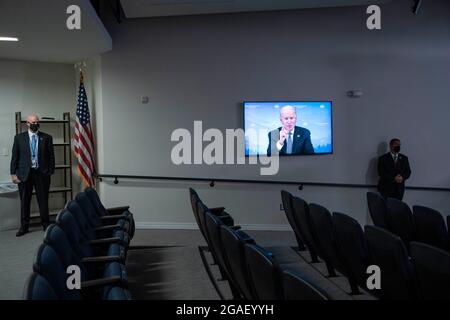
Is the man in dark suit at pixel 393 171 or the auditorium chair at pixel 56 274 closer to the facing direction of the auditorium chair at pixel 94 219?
the man in dark suit

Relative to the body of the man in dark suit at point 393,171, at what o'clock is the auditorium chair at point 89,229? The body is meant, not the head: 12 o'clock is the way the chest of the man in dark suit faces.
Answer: The auditorium chair is roughly at 1 o'clock from the man in dark suit.

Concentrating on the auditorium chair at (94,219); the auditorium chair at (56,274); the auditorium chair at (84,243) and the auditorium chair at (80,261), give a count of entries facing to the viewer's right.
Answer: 4

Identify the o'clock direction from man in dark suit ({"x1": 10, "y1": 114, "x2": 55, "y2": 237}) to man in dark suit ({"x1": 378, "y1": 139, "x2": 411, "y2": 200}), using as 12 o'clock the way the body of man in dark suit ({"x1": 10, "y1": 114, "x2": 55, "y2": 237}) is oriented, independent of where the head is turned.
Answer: man in dark suit ({"x1": 378, "y1": 139, "x2": 411, "y2": 200}) is roughly at 10 o'clock from man in dark suit ({"x1": 10, "y1": 114, "x2": 55, "y2": 237}).

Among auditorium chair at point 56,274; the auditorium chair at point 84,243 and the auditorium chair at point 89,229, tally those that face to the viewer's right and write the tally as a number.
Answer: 3

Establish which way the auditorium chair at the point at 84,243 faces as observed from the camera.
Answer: facing to the right of the viewer

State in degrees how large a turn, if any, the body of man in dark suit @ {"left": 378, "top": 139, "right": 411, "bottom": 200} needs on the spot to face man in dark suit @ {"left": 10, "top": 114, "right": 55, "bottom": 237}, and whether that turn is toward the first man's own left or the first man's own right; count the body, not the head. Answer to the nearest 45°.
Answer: approximately 45° to the first man's own right

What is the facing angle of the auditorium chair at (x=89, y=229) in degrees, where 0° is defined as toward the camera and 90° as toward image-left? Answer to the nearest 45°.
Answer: approximately 270°

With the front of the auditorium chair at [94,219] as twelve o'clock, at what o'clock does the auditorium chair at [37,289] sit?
the auditorium chair at [37,289] is roughly at 3 o'clock from the auditorium chair at [94,219].

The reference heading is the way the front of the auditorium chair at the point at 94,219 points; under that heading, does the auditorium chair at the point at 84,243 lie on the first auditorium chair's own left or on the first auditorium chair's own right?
on the first auditorium chair's own right

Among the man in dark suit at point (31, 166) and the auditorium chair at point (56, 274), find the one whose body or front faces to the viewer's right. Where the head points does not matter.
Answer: the auditorium chair

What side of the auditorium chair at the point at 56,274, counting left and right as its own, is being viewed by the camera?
right

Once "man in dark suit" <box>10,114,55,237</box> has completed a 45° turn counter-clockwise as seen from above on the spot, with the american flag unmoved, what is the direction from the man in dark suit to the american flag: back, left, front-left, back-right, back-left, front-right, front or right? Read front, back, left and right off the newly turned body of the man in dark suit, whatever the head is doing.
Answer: front-left

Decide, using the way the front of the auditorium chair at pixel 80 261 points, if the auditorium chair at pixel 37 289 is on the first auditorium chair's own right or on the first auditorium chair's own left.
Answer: on the first auditorium chair's own right

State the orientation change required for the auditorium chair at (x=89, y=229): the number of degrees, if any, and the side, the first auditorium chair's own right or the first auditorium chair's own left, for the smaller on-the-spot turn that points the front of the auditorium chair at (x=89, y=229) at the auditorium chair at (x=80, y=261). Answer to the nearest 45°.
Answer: approximately 90° to the first auditorium chair's own right

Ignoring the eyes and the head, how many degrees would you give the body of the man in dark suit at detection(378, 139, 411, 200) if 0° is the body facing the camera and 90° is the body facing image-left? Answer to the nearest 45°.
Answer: approximately 0°

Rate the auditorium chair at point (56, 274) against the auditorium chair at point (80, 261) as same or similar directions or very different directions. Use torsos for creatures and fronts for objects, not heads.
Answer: same or similar directions

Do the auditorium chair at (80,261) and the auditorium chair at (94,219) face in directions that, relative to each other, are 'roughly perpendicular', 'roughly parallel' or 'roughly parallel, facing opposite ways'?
roughly parallel
